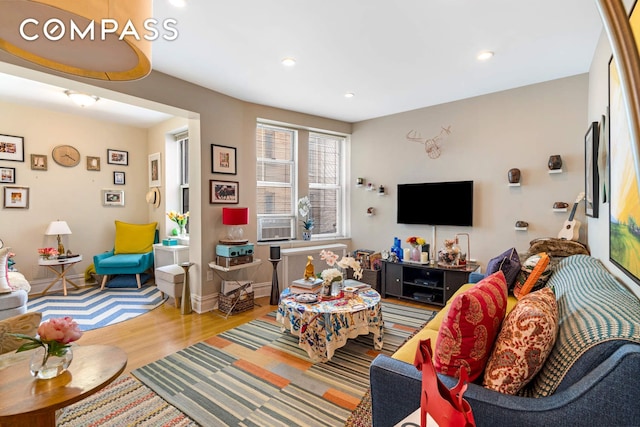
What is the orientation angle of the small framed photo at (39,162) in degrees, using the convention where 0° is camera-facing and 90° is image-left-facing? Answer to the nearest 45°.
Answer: approximately 0°

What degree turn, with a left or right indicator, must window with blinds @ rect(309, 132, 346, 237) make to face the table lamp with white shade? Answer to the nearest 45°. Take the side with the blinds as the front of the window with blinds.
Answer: approximately 135° to its right

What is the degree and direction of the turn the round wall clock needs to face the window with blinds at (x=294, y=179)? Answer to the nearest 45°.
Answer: approximately 45° to its left

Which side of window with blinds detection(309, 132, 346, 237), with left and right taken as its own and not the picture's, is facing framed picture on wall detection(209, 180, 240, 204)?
right

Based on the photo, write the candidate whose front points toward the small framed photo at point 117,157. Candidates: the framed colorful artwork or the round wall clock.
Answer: the framed colorful artwork

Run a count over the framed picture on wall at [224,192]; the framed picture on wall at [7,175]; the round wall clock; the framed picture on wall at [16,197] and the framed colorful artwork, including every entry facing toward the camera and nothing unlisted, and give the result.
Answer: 4

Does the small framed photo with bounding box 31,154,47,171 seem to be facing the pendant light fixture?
yes

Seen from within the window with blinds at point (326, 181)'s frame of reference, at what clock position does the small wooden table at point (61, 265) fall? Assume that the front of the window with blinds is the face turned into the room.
The small wooden table is roughly at 4 o'clock from the window with blinds.

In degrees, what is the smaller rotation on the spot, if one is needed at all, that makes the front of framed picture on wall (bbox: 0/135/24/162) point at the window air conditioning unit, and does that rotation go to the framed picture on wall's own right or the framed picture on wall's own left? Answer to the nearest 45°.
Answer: approximately 45° to the framed picture on wall's own left
